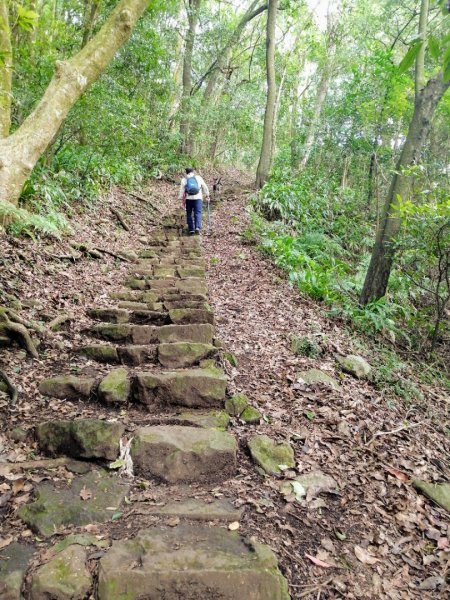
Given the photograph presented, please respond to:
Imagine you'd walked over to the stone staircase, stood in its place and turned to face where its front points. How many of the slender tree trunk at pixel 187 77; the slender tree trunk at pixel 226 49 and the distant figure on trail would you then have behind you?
3

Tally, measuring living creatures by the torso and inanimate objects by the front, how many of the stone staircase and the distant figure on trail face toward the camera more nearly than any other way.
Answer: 1

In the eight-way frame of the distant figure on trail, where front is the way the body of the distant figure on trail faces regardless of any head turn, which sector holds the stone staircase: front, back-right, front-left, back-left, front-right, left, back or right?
back

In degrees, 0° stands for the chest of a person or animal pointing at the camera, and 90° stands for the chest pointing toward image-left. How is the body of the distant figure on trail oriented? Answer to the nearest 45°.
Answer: approximately 180°

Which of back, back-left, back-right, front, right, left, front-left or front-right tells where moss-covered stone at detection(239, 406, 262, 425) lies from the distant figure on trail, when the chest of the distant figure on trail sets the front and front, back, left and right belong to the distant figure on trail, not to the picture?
back

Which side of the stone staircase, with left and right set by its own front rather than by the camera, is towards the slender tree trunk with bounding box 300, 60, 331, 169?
back

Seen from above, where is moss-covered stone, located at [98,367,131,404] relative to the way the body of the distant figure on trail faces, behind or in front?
behind

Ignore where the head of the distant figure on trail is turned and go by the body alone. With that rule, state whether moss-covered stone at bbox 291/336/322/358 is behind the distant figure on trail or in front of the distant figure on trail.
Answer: behind

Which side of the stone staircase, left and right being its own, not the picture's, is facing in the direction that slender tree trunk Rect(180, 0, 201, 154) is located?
back

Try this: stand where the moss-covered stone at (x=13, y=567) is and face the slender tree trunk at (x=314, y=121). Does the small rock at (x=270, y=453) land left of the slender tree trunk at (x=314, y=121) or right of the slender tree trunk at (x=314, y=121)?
right

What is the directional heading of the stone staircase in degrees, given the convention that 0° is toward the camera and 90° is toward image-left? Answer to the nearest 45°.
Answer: approximately 0°

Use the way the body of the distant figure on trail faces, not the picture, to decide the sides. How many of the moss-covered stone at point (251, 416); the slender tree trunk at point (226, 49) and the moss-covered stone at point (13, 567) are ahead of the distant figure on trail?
1

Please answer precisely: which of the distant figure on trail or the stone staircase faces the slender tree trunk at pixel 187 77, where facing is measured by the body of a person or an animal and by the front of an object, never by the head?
the distant figure on trail

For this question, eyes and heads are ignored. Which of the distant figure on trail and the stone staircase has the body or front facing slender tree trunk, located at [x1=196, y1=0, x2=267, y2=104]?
the distant figure on trail

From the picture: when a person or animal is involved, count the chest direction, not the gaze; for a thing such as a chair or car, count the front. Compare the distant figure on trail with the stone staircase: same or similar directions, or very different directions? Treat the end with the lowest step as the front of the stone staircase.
very different directions

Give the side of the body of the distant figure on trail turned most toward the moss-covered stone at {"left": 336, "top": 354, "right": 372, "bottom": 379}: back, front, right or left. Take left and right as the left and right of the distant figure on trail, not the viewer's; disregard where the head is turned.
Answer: back
